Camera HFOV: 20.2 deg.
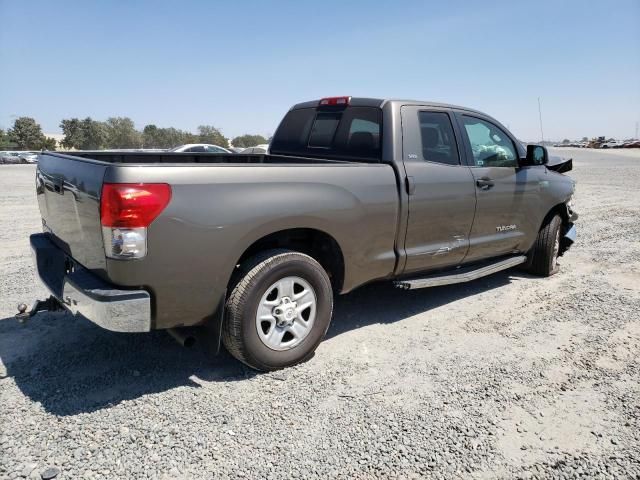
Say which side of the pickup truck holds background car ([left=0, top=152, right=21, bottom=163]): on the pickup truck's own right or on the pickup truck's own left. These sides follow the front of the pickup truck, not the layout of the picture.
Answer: on the pickup truck's own left

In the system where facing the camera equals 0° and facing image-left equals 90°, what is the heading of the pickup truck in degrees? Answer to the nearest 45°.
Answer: approximately 225°

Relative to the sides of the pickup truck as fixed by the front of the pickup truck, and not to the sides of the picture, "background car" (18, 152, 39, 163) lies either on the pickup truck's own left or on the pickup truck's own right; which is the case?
on the pickup truck's own left
